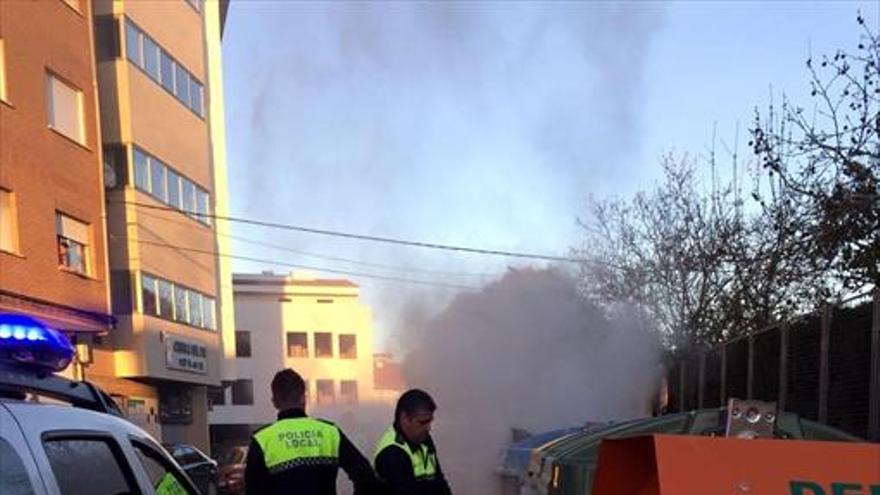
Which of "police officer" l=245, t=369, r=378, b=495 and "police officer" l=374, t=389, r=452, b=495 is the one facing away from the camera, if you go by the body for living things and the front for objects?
"police officer" l=245, t=369, r=378, b=495

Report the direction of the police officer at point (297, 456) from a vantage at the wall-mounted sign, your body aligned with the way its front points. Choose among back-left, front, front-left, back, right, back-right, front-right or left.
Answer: front-right

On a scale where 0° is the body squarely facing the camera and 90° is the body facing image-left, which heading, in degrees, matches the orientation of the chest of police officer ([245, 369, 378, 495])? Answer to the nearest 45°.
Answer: approximately 180°

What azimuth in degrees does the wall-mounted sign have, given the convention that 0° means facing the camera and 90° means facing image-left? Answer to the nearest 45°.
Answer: approximately 315°

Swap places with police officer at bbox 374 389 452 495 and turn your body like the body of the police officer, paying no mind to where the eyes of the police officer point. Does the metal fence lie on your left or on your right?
on your left
